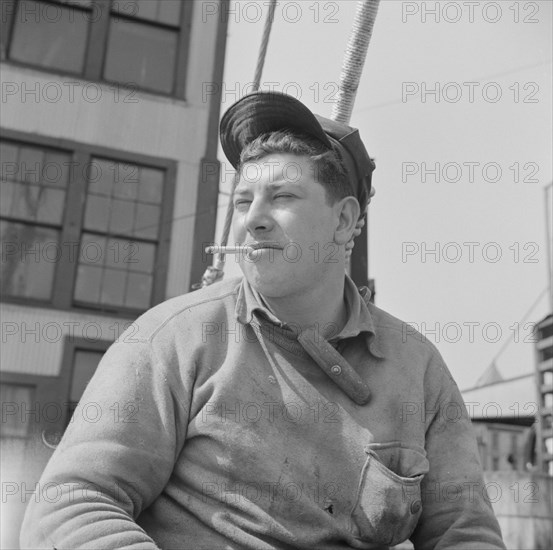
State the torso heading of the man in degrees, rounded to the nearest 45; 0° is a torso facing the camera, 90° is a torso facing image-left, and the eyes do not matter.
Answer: approximately 0°

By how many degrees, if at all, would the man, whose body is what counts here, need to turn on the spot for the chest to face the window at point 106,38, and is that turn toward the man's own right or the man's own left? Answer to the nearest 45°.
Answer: approximately 180°

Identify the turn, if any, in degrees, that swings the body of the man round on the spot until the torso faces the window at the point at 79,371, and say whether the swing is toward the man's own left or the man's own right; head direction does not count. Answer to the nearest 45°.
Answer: approximately 180°
